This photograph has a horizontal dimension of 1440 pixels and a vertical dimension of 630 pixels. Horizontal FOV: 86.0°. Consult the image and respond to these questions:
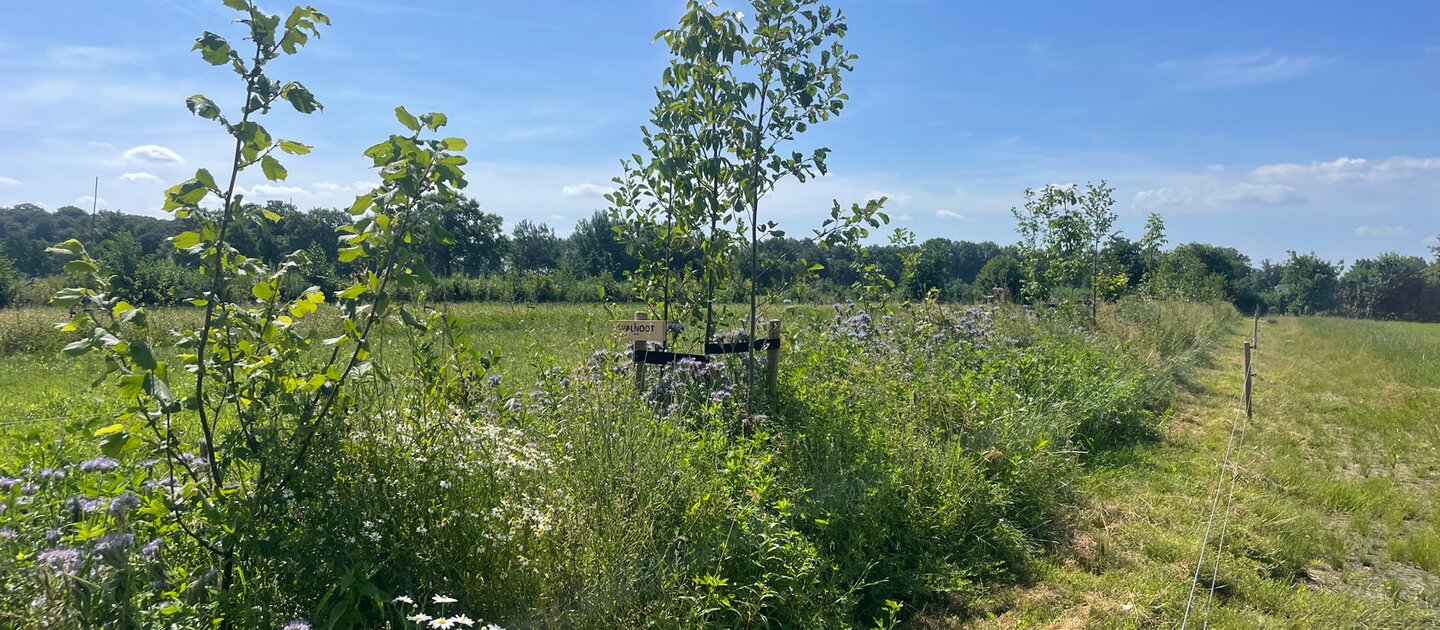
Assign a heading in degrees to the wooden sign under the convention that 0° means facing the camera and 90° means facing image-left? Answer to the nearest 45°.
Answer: approximately 0°

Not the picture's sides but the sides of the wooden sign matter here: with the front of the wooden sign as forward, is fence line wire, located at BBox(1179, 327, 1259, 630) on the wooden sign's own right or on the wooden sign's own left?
on the wooden sign's own left
